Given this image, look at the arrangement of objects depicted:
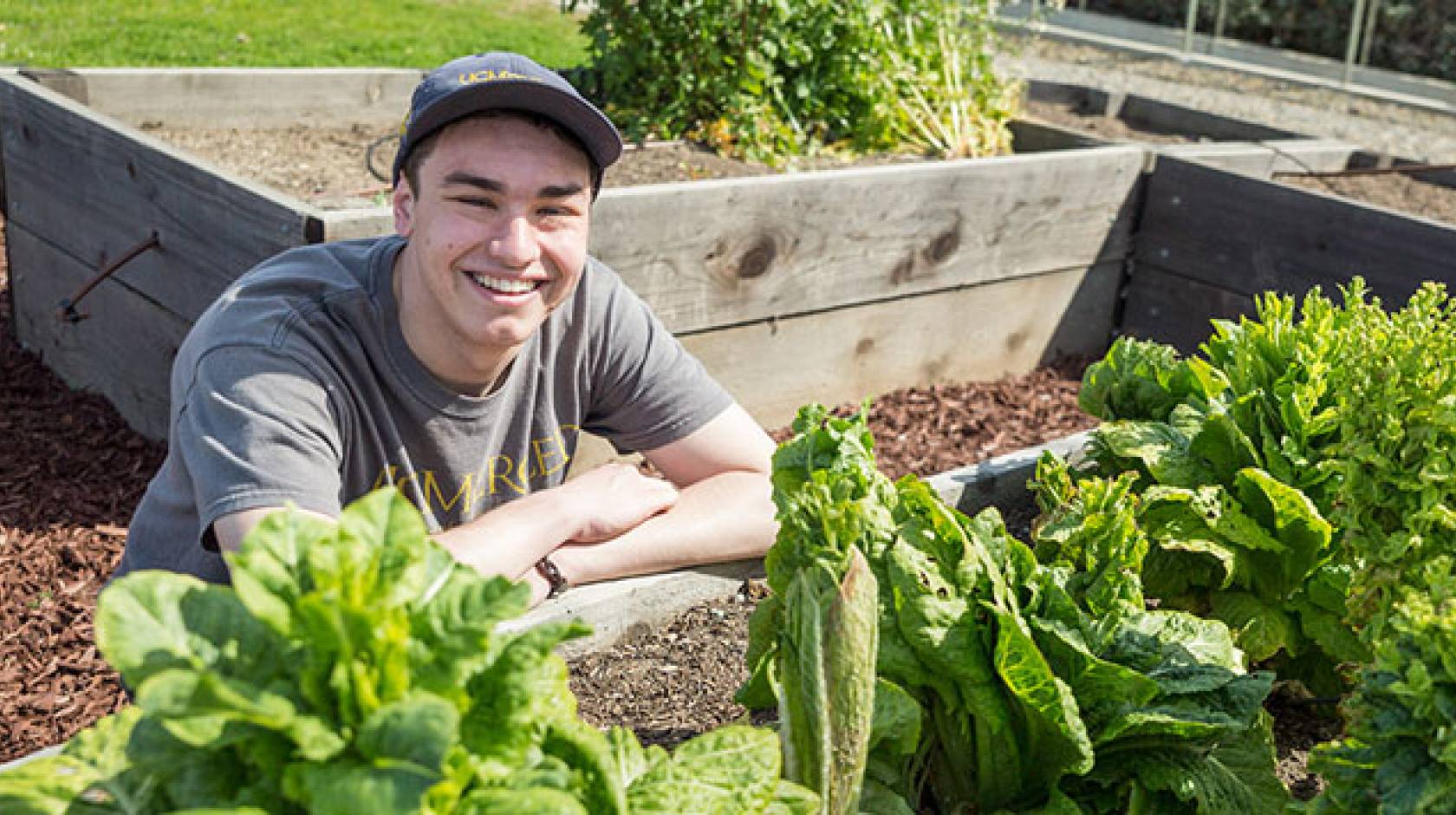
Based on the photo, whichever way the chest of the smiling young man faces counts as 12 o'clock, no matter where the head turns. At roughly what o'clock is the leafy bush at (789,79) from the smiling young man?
The leafy bush is roughly at 8 o'clock from the smiling young man.

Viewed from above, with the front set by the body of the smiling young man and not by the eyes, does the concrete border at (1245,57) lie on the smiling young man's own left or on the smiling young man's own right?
on the smiling young man's own left

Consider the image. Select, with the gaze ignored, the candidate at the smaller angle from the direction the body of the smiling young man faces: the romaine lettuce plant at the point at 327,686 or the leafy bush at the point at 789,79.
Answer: the romaine lettuce plant

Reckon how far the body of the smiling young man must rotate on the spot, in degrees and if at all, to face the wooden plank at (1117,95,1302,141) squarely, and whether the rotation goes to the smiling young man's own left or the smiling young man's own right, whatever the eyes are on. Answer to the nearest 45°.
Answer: approximately 90° to the smiling young man's own left

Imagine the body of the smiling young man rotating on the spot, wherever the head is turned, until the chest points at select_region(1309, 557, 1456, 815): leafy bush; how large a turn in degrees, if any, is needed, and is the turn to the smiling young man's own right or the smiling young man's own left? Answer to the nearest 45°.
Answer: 0° — they already face it

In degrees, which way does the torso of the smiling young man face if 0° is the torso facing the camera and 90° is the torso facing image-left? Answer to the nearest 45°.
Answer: approximately 315°

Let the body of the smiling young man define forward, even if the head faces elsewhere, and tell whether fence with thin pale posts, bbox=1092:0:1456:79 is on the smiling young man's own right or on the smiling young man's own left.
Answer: on the smiling young man's own left

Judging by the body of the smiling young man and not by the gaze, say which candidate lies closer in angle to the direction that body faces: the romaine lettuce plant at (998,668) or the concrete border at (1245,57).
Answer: the romaine lettuce plant

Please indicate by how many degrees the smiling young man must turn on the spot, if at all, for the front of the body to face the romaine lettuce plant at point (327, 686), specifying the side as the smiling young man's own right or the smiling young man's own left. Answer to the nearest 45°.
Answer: approximately 45° to the smiling young man's own right

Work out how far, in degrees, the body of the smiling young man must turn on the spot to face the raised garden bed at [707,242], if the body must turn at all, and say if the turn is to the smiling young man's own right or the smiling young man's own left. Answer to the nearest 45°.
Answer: approximately 135° to the smiling young man's own left

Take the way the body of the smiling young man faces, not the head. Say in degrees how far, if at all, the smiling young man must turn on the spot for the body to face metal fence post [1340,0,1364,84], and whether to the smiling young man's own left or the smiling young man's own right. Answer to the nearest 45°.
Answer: approximately 90° to the smiling young man's own left

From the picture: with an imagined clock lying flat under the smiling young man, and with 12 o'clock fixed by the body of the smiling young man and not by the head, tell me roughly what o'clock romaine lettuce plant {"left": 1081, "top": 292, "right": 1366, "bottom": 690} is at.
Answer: The romaine lettuce plant is roughly at 11 o'clock from the smiling young man.
